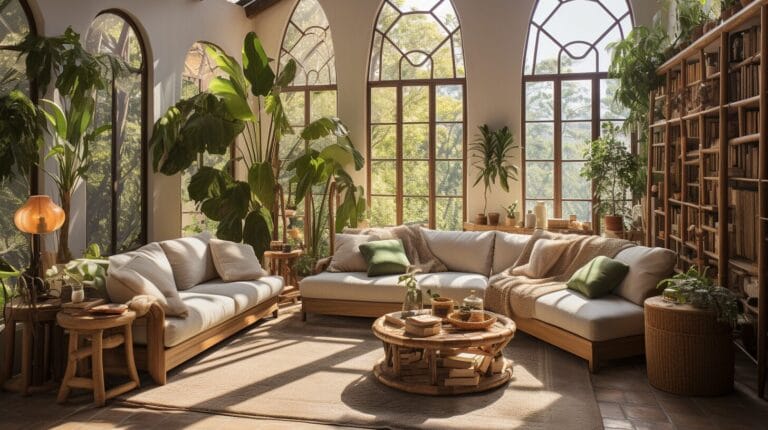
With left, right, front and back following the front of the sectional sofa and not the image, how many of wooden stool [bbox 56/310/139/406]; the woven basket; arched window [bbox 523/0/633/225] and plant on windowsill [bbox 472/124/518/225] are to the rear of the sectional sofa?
2

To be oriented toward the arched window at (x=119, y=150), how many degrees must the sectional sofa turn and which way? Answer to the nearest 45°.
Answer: approximately 90° to its right

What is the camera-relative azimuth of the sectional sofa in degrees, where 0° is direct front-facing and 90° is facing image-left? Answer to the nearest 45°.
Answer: approximately 0°

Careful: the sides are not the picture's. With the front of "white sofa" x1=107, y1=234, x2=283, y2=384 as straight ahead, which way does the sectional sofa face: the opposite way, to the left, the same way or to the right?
to the right

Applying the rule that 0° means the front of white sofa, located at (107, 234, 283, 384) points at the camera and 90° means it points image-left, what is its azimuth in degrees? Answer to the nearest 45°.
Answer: approximately 315°

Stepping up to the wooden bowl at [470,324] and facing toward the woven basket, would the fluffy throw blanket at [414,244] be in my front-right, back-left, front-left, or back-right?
back-left

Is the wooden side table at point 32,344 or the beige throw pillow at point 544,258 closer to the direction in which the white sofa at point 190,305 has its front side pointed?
the beige throw pillow

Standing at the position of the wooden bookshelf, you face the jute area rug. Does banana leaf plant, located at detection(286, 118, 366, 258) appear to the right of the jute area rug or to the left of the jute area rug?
right

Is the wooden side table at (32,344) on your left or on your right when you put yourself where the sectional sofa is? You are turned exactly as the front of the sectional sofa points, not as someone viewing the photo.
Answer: on your right

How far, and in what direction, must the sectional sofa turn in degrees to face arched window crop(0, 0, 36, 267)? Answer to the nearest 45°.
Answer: approximately 90° to its right

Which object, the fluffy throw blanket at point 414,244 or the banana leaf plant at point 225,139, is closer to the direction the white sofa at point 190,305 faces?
the fluffy throw blanket

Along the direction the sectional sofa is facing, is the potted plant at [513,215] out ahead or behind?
behind
